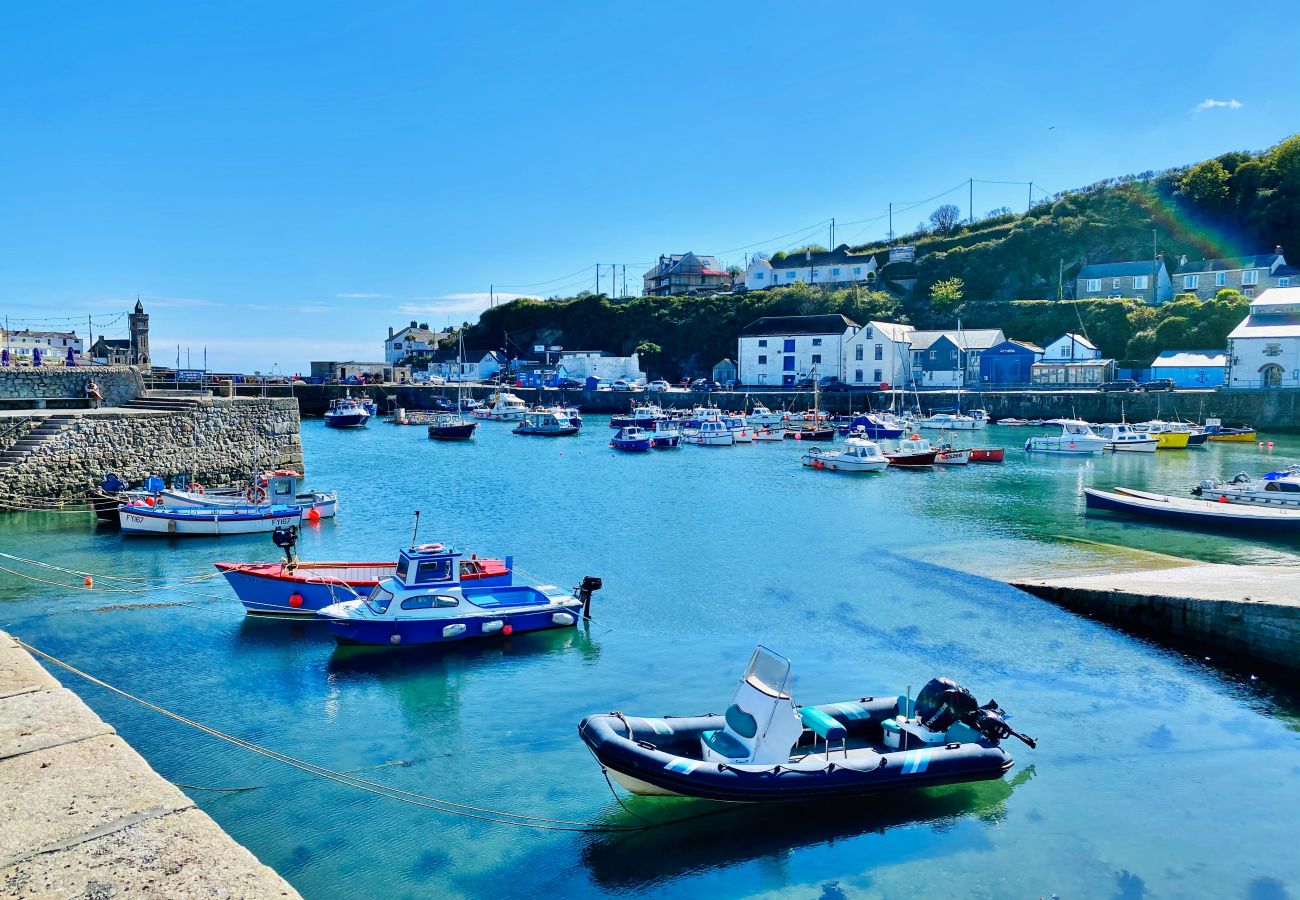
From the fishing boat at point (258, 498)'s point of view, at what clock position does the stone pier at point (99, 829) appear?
The stone pier is roughly at 9 o'clock from the fishing boat.

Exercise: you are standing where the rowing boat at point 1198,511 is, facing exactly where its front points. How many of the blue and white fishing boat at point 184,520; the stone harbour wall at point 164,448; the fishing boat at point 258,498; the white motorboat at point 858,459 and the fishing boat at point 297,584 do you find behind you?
0

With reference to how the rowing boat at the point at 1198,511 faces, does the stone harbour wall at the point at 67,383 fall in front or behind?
in front

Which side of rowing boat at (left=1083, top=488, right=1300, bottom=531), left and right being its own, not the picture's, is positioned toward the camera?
left

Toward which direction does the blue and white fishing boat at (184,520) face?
to the viewer's left

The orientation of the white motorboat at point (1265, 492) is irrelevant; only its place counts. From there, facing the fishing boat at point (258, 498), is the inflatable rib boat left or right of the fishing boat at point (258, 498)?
left

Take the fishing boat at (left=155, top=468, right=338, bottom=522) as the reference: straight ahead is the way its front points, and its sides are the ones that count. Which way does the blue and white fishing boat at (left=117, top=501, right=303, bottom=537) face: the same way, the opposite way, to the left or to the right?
the same way

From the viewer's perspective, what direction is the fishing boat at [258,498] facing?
to the viewer's left

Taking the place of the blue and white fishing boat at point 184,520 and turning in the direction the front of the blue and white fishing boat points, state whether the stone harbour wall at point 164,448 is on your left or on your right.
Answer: on your right

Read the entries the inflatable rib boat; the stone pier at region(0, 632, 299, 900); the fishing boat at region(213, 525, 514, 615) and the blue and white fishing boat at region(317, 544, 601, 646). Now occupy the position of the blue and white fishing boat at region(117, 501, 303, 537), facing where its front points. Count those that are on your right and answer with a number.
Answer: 0
